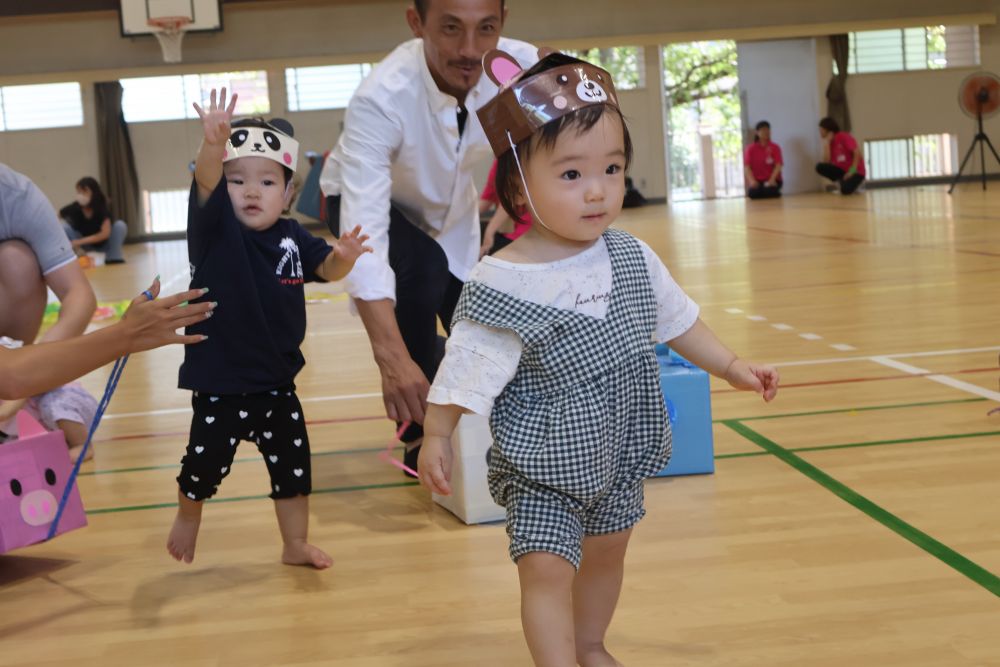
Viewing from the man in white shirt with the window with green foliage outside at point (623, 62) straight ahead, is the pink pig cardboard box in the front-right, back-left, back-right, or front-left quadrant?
back-left

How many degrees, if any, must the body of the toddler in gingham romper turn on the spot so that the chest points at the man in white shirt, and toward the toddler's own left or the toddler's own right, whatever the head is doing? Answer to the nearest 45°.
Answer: approximately 135° to the toddler's own left

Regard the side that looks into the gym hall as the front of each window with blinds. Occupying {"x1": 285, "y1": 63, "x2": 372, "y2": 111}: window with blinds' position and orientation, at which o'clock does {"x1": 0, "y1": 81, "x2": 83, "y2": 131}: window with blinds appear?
{"x1": 0, "y1": 81, "x2": 83, "y2": 131}: window with blinds is roughly at 3 o'clock from {"x1": 285, "y1": 63, "x2": 372, "y2": 111}: window with blinds.

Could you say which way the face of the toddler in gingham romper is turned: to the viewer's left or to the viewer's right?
to the viewer's right

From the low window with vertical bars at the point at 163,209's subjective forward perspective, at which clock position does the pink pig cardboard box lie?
The pink pig cardboard box is roughly at 12 o'clock from the low window with vertical bars.

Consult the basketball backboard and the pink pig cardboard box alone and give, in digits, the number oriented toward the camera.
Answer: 2
